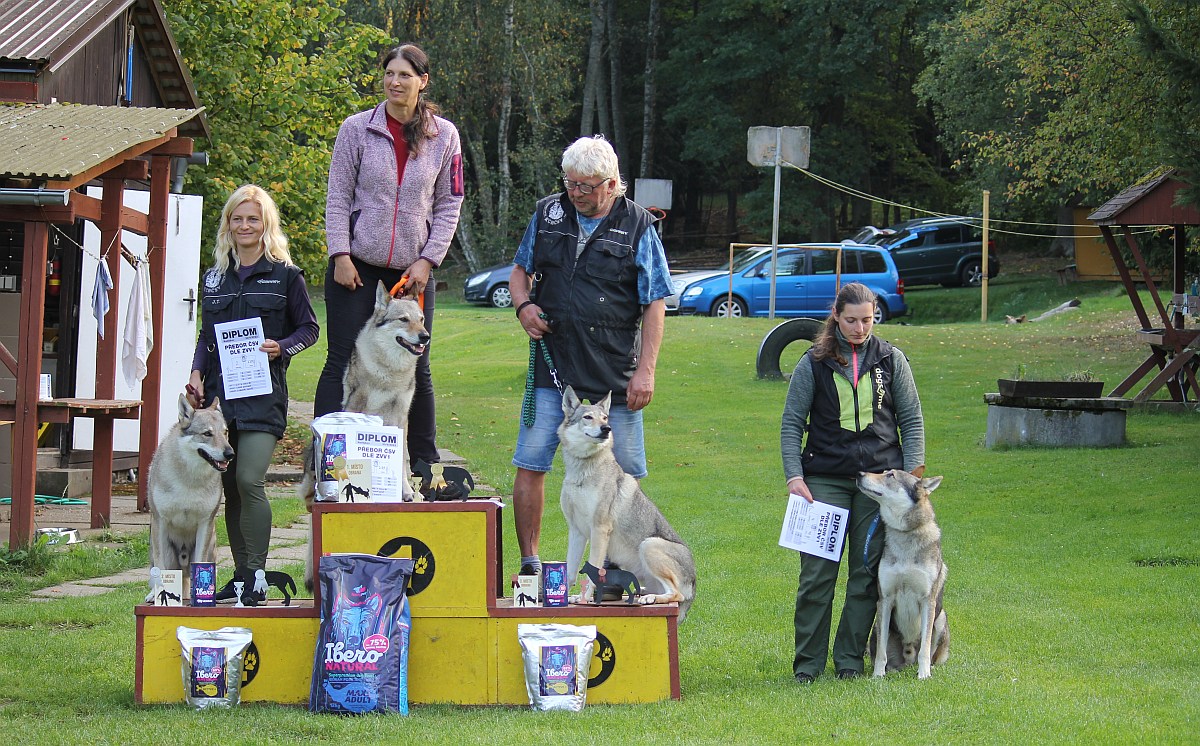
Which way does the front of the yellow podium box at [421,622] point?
toward the camera

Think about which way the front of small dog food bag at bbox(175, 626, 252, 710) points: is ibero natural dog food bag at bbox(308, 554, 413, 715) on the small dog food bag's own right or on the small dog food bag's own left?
on the small dog food bag's own left

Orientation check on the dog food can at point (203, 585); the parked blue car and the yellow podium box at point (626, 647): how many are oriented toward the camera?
2

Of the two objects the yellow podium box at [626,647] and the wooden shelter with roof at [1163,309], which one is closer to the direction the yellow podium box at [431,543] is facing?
the yellow podium box

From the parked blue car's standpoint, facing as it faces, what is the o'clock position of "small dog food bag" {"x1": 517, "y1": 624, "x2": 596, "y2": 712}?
The small dog food bag is roughly at 9 o'clock from the parked blue car.

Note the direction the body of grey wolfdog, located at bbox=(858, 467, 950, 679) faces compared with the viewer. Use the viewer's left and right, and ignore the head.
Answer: facing the viewer

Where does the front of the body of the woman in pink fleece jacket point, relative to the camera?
toward the camera

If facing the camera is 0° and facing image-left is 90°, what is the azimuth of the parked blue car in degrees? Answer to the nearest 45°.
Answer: approximately 90°

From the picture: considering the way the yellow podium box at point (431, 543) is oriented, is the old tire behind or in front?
behind

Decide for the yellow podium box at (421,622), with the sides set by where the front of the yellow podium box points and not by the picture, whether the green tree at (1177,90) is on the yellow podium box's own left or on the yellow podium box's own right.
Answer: on the yellow podium box's own left

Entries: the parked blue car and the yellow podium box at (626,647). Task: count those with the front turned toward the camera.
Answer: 1

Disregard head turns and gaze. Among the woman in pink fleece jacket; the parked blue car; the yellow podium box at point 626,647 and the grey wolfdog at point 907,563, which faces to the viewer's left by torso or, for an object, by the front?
the parked blue car
